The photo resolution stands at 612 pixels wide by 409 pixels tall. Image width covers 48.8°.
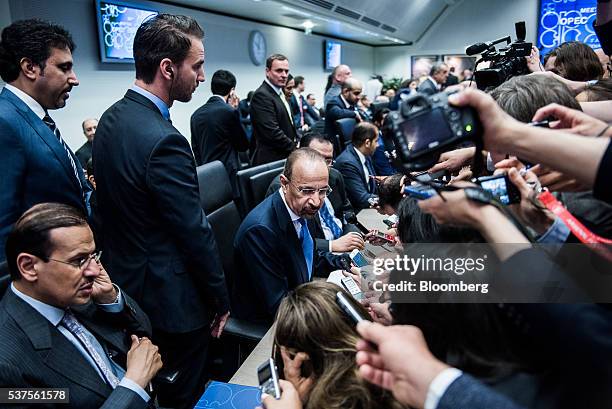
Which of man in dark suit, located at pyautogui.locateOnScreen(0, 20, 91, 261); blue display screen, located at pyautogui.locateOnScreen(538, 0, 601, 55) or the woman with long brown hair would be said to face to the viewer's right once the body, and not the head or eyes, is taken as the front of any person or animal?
the man in dark suit

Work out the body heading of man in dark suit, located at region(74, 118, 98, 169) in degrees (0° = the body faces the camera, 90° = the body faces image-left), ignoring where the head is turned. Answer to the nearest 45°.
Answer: approximately 315°

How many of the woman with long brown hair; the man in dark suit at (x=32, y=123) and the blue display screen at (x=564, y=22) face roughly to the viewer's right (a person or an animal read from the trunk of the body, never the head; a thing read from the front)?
1

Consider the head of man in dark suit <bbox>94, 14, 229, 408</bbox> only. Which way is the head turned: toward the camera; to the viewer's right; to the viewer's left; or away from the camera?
to the viewer's right

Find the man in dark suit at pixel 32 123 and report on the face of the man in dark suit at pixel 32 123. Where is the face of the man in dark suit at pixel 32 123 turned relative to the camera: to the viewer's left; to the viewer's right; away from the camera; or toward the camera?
to the viewer's right

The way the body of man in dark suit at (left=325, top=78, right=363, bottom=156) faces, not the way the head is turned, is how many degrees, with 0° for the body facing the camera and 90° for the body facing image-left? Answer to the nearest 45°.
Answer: approximately 315°

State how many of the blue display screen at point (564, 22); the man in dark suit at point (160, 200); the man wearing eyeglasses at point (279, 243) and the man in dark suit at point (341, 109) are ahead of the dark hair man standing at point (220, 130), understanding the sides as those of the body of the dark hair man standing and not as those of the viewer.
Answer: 2

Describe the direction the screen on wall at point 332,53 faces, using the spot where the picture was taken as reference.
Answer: facing the viewer and to the right of the viewer

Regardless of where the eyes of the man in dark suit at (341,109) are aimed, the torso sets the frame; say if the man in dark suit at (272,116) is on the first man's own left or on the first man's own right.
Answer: on the first man's own right

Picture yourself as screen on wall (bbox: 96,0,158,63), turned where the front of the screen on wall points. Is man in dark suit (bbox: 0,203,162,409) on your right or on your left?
on your right
